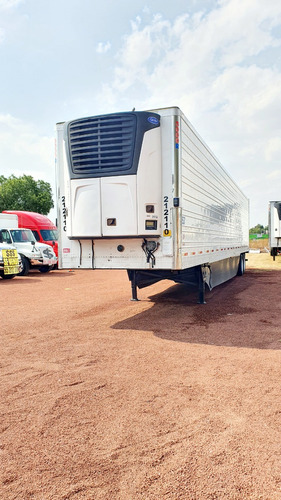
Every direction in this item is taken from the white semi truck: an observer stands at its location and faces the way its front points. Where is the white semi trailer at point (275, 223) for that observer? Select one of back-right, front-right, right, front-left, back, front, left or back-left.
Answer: front-left

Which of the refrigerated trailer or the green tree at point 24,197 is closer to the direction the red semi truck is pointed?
the refrigerated trailer

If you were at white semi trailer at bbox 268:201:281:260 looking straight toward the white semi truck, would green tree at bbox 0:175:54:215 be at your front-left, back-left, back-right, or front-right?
front-right

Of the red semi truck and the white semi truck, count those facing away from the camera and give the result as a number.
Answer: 0

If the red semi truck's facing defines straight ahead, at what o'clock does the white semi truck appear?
The white semi truck is roughly at 2 o'clock from the red semi truck.

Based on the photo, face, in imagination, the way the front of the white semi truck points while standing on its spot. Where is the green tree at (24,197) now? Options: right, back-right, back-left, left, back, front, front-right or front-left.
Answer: back-left

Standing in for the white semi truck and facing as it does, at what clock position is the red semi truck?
The red semi truck is roughly at 8 o'clock from the white semi truck.

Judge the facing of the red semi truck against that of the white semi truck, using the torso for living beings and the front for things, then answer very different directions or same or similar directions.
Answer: same or similar directions

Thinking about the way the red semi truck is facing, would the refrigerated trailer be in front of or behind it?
in front

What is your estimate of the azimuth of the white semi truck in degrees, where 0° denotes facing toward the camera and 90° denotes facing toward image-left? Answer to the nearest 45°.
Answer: approximately 315°

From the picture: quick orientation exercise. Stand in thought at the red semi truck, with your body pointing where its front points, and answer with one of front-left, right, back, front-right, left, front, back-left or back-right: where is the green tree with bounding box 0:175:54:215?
back-left

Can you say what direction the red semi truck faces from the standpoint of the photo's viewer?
facing the viewer and to the right of the viewer
